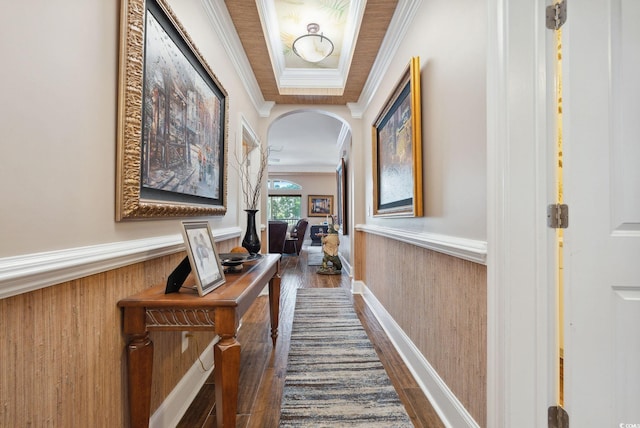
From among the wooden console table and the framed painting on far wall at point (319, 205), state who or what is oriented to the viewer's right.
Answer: the wooden console table

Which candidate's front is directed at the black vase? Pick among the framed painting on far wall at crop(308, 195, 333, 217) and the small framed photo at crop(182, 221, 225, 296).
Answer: the framed painting on far wall at crop(308, 195, 333, 217)

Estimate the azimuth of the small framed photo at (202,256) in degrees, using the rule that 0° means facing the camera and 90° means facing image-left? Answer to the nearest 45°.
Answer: approximately 315°

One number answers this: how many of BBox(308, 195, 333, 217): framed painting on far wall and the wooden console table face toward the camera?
1

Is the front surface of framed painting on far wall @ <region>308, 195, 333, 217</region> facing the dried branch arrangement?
yes

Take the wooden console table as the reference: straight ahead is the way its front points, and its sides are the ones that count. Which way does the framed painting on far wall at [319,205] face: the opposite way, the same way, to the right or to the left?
to the right

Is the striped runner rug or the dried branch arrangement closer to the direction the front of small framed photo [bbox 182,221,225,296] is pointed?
the striped runner rug

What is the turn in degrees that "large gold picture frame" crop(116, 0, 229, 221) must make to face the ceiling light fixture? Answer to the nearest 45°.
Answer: approximately 90° to its left

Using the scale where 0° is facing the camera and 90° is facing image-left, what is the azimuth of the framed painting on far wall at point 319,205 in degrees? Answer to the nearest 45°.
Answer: approximately 0°

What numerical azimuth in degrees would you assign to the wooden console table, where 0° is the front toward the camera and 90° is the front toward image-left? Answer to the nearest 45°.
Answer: approximately 270°
